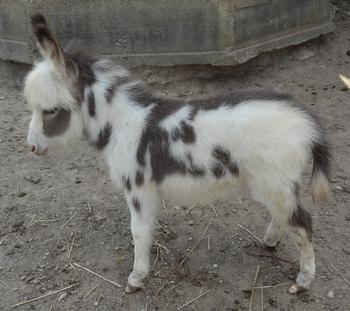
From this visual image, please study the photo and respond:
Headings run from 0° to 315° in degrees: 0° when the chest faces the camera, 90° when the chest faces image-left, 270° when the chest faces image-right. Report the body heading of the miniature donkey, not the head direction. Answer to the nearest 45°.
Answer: approximately 90°
